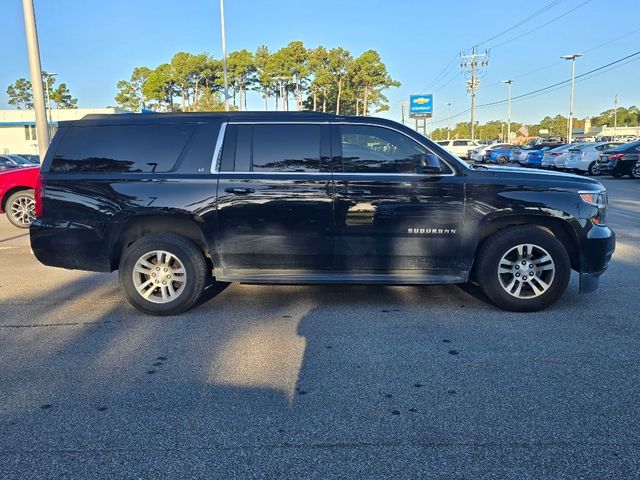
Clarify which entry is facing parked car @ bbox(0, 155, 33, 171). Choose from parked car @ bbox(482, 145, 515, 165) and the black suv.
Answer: parked car @ bbox(482, 145, 515, 165)

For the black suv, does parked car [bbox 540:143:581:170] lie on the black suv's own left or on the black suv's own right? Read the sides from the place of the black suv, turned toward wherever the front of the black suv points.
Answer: on the black suv's own left

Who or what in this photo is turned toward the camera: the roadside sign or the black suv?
the roadside sign

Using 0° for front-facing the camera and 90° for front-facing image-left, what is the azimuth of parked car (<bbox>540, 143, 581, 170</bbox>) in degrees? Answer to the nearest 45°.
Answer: approximately 225°

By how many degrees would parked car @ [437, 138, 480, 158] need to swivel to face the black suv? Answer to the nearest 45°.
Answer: approximately 45° to its left

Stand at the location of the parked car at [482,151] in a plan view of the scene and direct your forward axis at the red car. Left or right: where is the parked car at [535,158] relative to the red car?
left

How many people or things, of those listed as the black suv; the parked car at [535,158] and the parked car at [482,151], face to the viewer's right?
1

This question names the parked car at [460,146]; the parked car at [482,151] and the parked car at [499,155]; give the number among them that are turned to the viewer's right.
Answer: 0

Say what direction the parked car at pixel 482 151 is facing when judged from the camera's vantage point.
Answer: facing the viewer and to the left of the viewer

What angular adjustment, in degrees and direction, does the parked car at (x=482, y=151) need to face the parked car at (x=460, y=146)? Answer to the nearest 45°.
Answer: approximately 90° to its right
